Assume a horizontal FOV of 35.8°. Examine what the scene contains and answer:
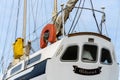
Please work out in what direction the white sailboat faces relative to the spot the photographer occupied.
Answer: facing away from the viewer and to the left of the viewer
